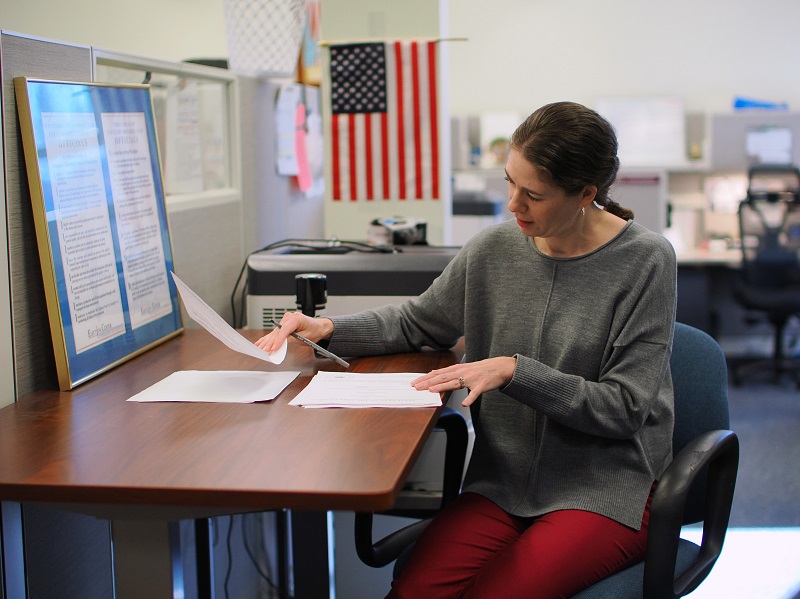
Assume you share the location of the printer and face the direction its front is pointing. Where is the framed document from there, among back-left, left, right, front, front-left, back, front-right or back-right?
back-right

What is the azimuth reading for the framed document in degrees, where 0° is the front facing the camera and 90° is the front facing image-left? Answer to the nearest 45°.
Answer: approximately 315°

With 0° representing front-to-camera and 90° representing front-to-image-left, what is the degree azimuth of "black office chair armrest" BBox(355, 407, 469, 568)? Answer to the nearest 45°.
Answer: approximately 45°

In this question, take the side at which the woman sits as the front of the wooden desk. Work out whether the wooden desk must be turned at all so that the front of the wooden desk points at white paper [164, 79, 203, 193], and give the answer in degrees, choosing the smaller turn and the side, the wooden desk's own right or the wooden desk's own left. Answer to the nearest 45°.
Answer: approximately 90° to the wooden desk's own left

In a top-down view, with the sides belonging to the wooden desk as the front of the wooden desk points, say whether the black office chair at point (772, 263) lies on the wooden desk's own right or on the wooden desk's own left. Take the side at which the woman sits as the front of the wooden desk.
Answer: on the wooden desk's own left

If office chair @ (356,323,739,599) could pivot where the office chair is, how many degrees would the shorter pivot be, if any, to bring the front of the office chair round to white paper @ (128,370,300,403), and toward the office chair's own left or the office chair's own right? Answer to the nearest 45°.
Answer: approximately 45° to the office chair's own right

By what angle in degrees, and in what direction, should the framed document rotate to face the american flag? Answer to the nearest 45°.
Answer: approximately 90° to its left

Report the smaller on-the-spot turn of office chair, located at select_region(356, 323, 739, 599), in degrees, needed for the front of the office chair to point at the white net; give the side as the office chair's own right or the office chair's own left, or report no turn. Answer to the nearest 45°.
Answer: approximately 90° to the office chair's own right

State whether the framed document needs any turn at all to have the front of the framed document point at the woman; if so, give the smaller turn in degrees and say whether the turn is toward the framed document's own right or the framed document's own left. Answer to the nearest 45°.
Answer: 0° — it already faces them
